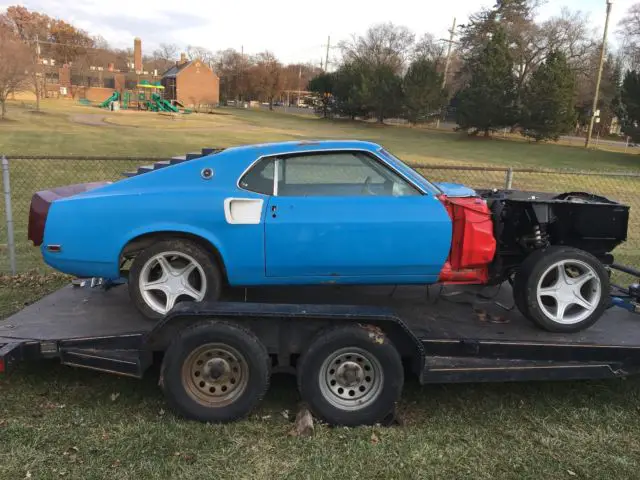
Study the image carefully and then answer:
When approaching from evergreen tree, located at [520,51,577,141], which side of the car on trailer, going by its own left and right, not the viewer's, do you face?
left

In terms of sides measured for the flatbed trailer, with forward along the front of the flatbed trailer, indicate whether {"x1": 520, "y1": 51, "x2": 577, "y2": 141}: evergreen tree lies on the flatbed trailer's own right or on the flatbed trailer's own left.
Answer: on the flatbed trailer's own left

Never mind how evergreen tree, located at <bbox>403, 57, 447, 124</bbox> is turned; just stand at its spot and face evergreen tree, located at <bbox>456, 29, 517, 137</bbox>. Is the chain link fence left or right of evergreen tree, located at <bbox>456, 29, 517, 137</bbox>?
right

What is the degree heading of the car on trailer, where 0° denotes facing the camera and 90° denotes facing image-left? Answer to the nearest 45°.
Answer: approximately 270°

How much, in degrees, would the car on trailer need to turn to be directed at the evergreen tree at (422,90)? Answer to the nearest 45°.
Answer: approximately 90° to its left

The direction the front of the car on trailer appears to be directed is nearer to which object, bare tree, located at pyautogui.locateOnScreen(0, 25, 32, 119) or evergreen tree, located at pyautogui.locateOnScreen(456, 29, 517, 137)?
the evergreen tree

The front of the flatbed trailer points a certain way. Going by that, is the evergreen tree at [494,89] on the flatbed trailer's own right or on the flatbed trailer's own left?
on the flatbed trailer's own left

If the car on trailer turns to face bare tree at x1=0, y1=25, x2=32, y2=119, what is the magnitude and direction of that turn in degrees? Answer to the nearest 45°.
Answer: approximately 135° to its left

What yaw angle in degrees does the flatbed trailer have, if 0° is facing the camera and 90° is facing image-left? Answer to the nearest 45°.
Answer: approximately 270°

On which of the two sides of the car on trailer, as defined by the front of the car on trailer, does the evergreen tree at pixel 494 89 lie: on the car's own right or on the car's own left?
on the car's own left
